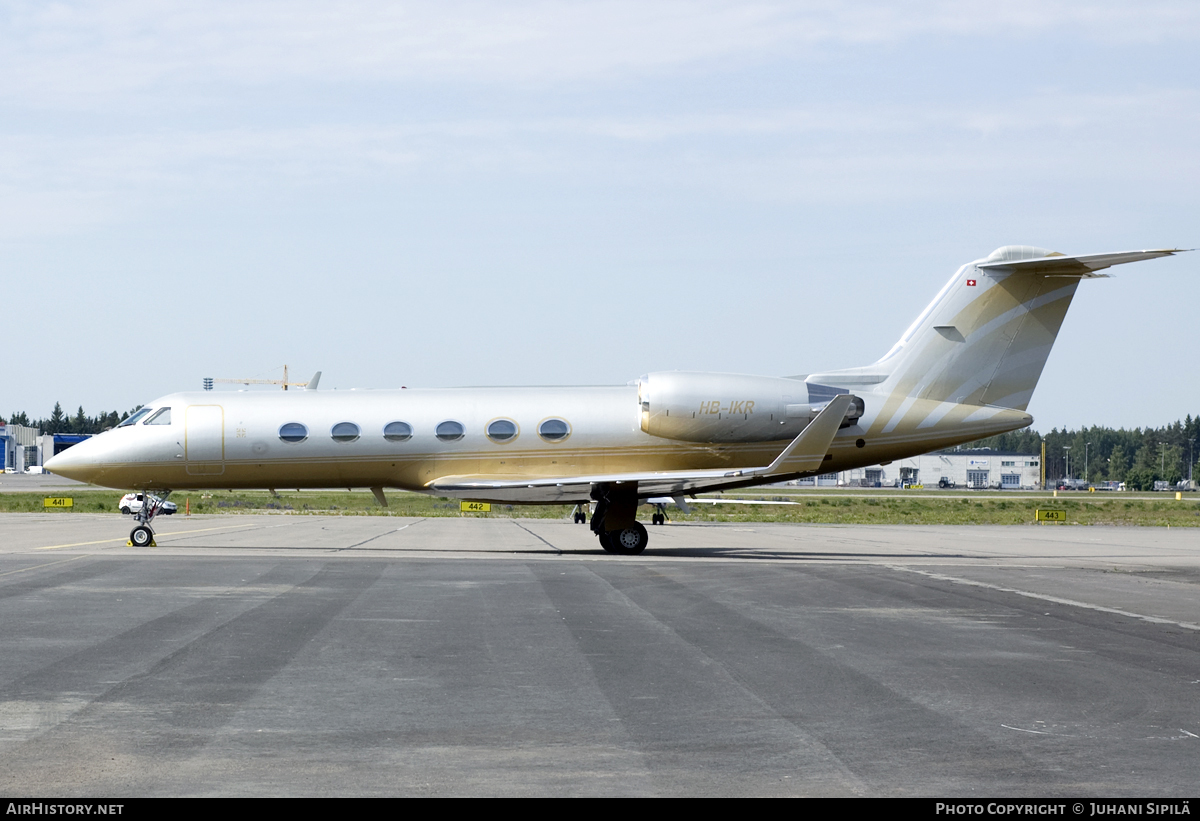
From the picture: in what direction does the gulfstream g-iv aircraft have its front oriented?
to the viewer's left
